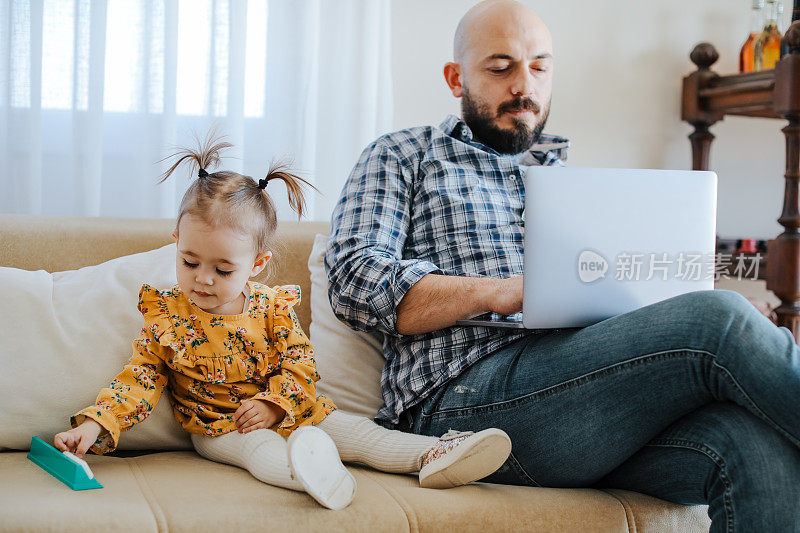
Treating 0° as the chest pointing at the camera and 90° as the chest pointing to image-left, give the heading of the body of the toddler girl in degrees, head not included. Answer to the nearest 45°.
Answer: approximately 0°

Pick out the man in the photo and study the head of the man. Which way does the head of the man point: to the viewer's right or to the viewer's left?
to the viewer's right

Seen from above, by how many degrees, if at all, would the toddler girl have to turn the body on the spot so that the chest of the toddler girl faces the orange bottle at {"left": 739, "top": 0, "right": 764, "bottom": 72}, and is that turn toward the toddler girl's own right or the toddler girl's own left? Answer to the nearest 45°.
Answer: approximately 135° to the toddler girl's own left

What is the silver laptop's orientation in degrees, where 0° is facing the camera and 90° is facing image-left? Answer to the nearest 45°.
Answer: approximately 135°

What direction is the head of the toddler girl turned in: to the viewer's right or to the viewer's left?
to the viewer's left

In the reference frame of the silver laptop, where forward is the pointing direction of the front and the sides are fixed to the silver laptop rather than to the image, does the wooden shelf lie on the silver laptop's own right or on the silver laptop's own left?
on the silver laptop's own right
